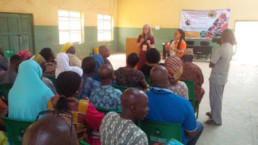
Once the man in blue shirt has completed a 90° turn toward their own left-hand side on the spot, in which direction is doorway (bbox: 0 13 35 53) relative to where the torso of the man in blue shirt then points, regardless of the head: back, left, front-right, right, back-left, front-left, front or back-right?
front-right

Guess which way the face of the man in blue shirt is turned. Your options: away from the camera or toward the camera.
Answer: away from the camera

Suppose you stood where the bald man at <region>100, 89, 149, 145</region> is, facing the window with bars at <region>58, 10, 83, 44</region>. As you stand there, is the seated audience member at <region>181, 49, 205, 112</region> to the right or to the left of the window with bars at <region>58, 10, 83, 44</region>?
right

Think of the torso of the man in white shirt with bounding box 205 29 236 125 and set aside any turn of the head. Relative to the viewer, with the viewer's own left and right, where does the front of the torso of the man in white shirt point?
facing to the left of the viewer

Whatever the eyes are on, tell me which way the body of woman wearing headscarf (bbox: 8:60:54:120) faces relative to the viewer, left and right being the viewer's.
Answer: facing away from the viewer and to the right of the viewer

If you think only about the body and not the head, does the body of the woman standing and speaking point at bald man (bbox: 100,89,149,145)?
yes

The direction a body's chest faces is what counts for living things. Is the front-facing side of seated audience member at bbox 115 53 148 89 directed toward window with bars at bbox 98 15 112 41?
yes

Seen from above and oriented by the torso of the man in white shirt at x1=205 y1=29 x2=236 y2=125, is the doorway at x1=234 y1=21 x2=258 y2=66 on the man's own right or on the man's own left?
on the man's own right

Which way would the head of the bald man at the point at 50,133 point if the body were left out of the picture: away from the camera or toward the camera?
away from the camera

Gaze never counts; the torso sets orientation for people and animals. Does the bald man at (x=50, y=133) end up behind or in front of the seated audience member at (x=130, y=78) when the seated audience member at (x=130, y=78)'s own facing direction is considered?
behind

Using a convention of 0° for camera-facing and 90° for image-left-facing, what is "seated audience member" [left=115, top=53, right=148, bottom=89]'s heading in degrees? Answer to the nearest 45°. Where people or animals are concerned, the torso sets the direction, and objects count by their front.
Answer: approximately 180°

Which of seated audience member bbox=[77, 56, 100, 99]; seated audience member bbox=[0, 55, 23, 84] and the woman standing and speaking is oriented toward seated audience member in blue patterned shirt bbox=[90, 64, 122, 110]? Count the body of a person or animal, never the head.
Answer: the woman standing and speaking

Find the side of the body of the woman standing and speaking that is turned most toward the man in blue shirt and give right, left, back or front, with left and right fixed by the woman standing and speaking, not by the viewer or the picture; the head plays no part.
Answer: front
